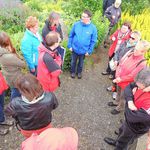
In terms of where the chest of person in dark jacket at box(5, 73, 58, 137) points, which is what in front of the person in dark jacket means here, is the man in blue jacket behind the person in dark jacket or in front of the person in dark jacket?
in front

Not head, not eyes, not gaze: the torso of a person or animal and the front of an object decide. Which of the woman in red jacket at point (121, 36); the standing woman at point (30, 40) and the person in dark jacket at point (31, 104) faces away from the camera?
the person in dark jacket

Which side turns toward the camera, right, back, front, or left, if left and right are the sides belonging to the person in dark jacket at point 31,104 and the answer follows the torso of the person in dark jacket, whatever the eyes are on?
back

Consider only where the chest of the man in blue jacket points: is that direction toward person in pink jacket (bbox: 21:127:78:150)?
yes

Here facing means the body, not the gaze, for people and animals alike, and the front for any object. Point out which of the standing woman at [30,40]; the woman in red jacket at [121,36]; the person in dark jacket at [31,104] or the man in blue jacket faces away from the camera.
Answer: the person in dark jacket

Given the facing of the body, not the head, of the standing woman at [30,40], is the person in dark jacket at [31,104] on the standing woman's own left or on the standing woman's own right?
on the standing woman's own right

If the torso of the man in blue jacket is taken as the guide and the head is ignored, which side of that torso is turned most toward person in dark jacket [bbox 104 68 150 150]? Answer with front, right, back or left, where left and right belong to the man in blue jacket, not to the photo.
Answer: front

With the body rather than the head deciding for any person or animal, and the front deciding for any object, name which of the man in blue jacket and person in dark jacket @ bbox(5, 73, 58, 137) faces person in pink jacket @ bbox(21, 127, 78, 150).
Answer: the man in blue jacket

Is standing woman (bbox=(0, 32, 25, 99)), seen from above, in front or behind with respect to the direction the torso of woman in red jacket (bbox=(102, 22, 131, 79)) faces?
in front

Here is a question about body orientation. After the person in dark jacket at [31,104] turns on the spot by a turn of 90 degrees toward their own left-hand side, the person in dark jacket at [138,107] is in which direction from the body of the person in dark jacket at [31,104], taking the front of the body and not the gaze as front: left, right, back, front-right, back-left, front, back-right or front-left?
back

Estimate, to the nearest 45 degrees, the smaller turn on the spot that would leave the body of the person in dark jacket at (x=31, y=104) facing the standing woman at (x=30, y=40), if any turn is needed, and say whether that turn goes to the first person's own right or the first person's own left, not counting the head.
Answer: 0° — they already face them

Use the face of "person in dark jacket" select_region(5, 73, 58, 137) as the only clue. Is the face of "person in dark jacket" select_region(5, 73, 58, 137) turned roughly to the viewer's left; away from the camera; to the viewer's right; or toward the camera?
away from the camera
